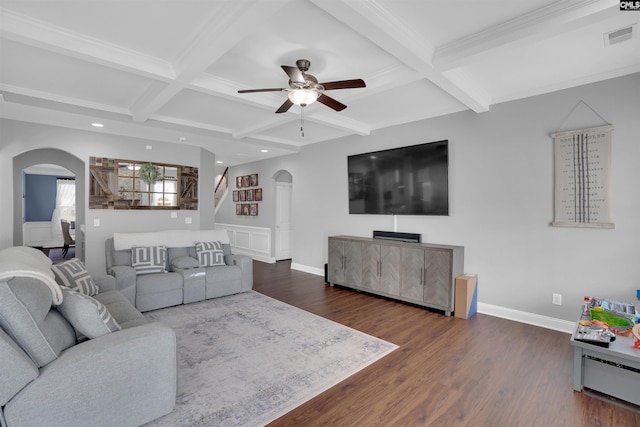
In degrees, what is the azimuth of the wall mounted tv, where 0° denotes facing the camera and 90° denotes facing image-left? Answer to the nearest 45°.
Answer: approximately 45°

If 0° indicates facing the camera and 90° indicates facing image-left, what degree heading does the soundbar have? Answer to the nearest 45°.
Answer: approximately 45°

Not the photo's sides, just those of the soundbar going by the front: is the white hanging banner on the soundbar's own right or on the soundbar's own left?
on the soundbar's own left

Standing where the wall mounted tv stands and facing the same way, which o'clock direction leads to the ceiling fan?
The ceiling fan is roughly at 11 o'clock from the wall mounted tv.

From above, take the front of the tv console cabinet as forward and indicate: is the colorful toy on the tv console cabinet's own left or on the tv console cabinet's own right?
on the tv console cabinet's own left

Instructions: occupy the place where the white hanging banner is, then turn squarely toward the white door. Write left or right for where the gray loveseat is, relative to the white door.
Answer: left

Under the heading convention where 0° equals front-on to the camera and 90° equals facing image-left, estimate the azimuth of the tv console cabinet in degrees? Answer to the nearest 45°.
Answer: approximately 45°

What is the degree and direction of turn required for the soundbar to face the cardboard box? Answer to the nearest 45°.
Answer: approximately 90° to its left

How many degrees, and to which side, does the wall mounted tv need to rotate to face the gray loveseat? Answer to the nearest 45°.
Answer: approximately 45° to its right
